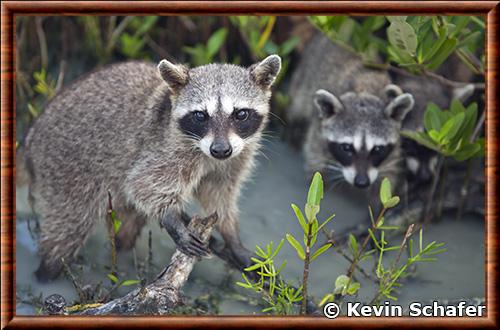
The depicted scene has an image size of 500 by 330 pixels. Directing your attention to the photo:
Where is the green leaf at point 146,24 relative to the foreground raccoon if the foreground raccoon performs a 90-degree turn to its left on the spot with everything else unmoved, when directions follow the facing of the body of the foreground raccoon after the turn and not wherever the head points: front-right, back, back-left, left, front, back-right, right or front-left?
front-left

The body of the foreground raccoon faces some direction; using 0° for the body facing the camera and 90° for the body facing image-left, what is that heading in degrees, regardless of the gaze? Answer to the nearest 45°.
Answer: approximately 315°

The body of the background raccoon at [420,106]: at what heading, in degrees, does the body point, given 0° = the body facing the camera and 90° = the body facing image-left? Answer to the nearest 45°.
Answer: approximately 0°

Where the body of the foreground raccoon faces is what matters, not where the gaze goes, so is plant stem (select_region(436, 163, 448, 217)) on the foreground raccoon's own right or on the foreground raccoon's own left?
on the foreground raccoon's own left
